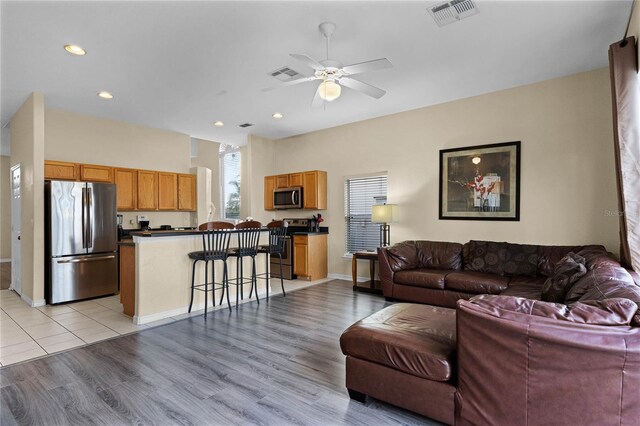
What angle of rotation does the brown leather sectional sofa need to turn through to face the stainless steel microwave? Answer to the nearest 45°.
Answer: approximately 45° to its right

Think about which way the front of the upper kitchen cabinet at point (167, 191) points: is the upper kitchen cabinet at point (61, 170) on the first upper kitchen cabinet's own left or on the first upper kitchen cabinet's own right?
on the first upper kitchen cabinet's own right

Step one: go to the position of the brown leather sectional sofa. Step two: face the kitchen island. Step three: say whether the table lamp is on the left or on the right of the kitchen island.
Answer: right

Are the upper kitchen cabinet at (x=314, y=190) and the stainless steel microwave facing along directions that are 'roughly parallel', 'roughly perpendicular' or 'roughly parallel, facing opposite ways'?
roughly parallel

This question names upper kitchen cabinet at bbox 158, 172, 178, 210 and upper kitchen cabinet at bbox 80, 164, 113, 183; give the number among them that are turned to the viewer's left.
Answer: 0

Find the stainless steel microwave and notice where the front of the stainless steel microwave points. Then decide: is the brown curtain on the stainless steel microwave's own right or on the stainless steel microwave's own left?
on the stainless steel microwave's own left

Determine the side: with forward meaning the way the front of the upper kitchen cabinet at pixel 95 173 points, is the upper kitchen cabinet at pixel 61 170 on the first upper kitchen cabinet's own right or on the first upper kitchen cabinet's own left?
on the first upper kitchen cabinet's own right

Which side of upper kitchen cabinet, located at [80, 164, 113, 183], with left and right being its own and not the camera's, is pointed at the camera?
front

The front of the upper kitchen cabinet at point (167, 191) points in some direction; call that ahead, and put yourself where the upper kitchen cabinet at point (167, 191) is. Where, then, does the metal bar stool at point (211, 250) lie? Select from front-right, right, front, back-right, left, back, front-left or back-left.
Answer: front

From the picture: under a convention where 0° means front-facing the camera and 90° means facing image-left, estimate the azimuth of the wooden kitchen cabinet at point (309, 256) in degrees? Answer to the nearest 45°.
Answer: approximately 45°

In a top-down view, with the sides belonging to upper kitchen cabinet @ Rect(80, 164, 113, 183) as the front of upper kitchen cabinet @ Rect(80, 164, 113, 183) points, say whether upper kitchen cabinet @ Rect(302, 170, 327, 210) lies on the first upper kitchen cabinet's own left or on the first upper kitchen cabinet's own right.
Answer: on the first upper kitchen cabinet's own left

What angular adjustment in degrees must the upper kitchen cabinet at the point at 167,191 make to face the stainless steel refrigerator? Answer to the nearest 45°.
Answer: approximately 45° to its right

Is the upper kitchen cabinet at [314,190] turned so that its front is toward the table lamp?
no

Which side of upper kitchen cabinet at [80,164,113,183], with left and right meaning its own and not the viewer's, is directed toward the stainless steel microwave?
left
